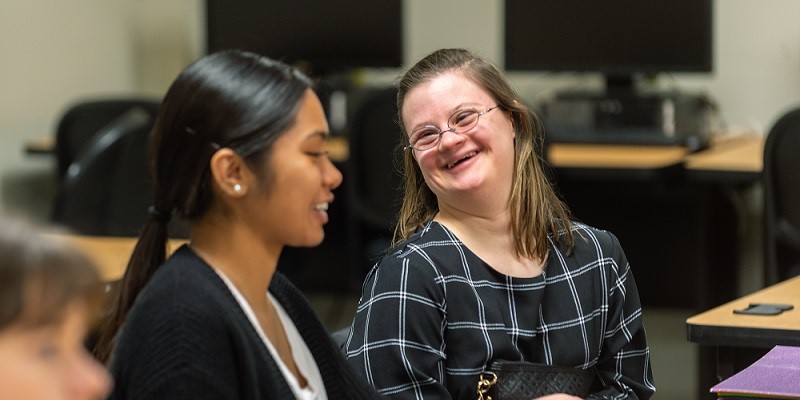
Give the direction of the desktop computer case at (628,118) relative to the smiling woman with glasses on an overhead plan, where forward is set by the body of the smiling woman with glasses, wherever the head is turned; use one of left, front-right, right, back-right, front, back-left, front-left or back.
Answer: back

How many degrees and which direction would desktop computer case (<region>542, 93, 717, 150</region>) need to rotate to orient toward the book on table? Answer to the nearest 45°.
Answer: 0° — it already faces it

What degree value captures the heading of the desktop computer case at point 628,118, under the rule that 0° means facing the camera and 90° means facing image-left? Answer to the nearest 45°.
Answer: approximately 0°

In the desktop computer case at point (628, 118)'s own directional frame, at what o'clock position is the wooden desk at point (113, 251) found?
The wooden desk is roughly at 1 o'clock from the desktop computer case.

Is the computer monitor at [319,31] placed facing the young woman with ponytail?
yes

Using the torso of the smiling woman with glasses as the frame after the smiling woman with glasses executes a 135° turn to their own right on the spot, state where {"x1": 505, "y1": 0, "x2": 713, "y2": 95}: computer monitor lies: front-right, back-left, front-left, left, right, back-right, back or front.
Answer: front-right

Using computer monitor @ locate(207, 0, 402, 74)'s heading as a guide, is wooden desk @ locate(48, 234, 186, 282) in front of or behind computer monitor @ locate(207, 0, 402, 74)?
in front

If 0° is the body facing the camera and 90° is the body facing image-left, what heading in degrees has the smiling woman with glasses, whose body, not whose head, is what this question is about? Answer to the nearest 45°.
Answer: approximately 0°

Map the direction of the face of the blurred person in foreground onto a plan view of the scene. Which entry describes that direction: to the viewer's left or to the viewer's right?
to the viewer's right

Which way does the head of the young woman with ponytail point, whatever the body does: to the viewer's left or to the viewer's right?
to the viewer's right
